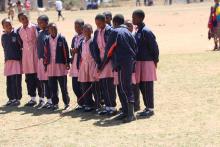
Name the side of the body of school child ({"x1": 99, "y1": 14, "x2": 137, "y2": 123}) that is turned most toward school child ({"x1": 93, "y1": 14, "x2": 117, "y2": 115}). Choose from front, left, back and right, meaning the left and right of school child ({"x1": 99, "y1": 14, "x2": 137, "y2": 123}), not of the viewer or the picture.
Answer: front

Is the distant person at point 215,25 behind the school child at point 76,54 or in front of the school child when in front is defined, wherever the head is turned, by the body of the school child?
behind

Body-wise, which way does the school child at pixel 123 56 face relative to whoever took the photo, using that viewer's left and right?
facing away from the viewer and to the left of the viewer
